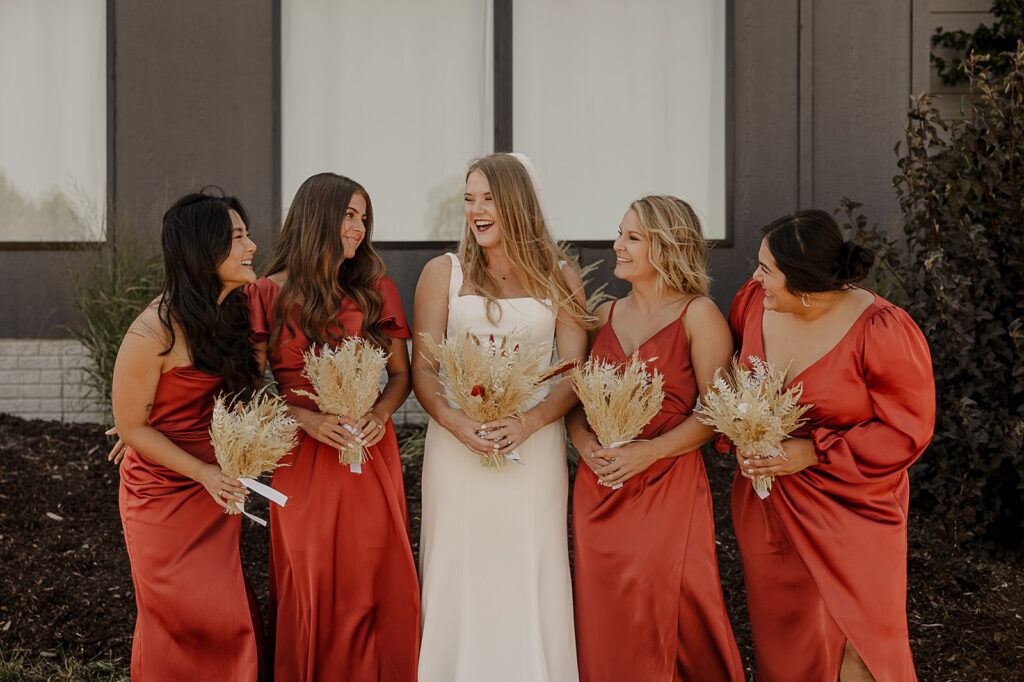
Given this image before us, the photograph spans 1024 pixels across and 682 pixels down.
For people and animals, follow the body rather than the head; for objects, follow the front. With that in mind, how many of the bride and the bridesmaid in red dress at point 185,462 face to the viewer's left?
0

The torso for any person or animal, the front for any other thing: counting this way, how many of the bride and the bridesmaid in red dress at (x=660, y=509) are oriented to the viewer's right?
0

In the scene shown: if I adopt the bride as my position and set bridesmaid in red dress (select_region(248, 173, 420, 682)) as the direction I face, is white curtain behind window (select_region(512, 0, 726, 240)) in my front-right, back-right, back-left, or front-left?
back-right

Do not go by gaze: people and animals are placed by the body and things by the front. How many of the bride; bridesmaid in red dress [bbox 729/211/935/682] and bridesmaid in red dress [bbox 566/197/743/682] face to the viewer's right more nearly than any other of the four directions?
0

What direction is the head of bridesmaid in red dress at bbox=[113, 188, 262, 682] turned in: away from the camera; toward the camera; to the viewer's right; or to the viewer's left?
to the viewer's right

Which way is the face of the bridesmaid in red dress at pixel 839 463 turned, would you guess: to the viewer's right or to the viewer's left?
to the viewer's left

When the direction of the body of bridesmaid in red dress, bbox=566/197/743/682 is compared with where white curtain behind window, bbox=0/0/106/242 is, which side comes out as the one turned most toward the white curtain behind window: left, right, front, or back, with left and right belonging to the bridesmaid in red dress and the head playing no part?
right

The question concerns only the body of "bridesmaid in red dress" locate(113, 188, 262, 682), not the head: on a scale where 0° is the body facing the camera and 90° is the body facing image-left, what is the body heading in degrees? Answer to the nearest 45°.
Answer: approximately 315°

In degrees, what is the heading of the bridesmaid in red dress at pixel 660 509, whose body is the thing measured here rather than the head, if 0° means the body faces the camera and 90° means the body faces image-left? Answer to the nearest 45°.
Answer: approximately 45°

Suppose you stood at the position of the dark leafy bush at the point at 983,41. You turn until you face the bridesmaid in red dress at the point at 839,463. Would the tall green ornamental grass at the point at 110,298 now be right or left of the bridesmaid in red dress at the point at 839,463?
right

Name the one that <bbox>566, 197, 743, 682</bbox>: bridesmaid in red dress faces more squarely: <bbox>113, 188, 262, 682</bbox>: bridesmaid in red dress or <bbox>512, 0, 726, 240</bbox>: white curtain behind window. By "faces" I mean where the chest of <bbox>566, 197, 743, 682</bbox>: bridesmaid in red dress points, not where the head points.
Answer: the bridesmaid in red dress

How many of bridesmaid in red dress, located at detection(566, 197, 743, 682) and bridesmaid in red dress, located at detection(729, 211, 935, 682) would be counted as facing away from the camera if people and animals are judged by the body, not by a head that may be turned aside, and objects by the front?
0

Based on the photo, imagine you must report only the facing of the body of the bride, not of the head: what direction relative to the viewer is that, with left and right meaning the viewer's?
facing the viewer

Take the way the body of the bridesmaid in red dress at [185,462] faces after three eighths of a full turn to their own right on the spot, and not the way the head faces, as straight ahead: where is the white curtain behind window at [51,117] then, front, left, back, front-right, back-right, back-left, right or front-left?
right
